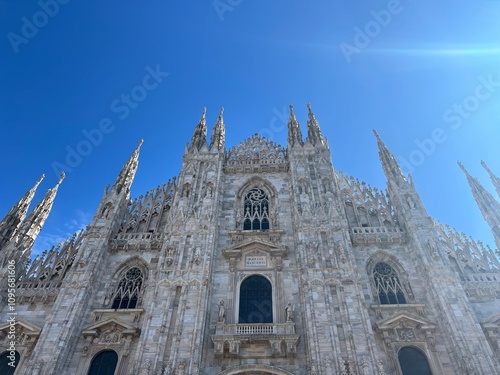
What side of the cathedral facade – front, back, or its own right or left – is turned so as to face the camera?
front
